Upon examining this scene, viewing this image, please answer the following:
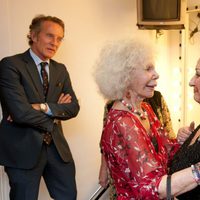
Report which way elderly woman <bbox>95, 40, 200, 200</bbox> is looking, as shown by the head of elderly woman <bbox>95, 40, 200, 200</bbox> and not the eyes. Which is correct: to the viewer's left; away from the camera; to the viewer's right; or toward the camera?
to the viewer's right

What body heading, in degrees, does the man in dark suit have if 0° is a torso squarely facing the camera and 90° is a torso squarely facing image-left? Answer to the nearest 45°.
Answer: approximately 315°
